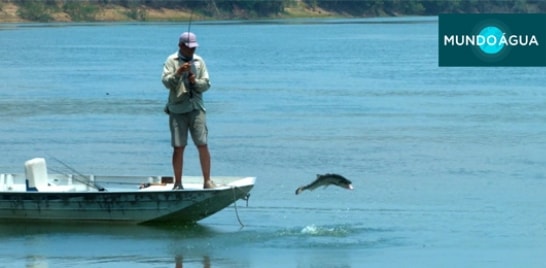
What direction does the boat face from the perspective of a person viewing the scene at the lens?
facing to the right of the viewer
